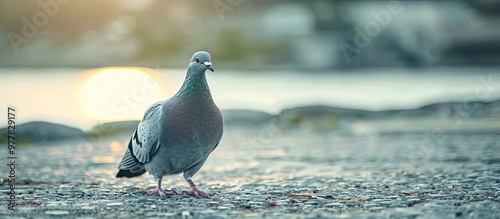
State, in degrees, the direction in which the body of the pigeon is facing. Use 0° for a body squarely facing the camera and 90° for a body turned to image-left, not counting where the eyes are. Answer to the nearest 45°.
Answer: approximately 315°

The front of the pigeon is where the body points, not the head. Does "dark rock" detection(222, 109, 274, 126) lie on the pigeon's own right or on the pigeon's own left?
on the pigeon's own left
